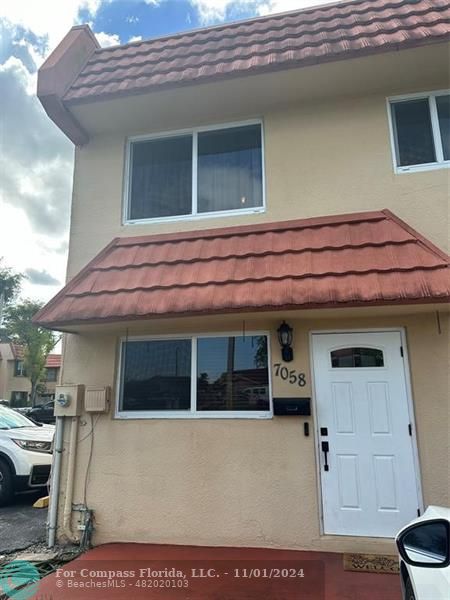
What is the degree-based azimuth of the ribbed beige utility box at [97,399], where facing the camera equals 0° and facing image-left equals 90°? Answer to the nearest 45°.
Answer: approximately 0°

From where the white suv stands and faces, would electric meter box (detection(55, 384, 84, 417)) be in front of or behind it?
in front

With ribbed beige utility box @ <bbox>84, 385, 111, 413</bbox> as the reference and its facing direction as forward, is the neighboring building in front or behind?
behind

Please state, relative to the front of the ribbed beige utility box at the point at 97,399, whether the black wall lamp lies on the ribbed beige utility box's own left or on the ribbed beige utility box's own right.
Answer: on the ribbed beige utility box's own left

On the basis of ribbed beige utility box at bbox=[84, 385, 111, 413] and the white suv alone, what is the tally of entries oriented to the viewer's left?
0

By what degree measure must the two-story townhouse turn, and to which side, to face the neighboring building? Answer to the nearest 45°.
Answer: approximately 135° to its right

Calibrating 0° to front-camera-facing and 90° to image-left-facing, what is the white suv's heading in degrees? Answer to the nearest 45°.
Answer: approximately 315°

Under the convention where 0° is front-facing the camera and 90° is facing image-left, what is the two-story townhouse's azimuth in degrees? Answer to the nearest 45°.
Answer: approximately 0°

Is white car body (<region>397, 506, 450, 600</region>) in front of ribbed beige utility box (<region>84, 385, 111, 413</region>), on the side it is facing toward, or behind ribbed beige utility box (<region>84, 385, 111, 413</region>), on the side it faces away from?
in front

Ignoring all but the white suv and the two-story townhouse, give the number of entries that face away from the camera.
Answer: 0
